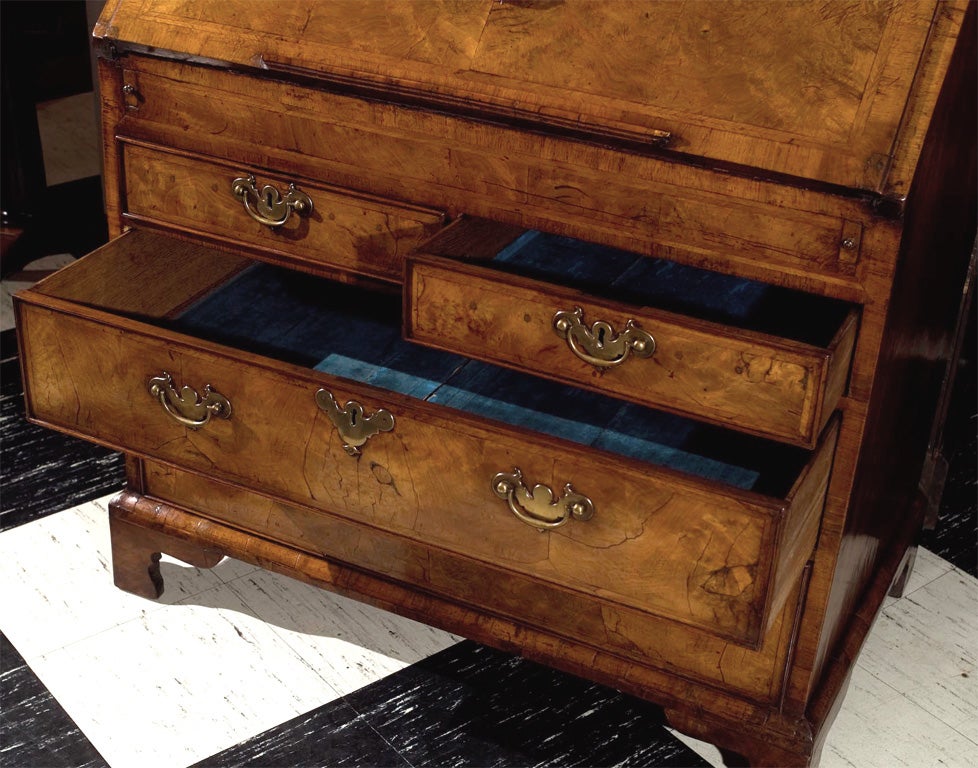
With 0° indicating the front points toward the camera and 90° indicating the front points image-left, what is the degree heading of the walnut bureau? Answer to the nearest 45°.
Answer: approximately 45°
